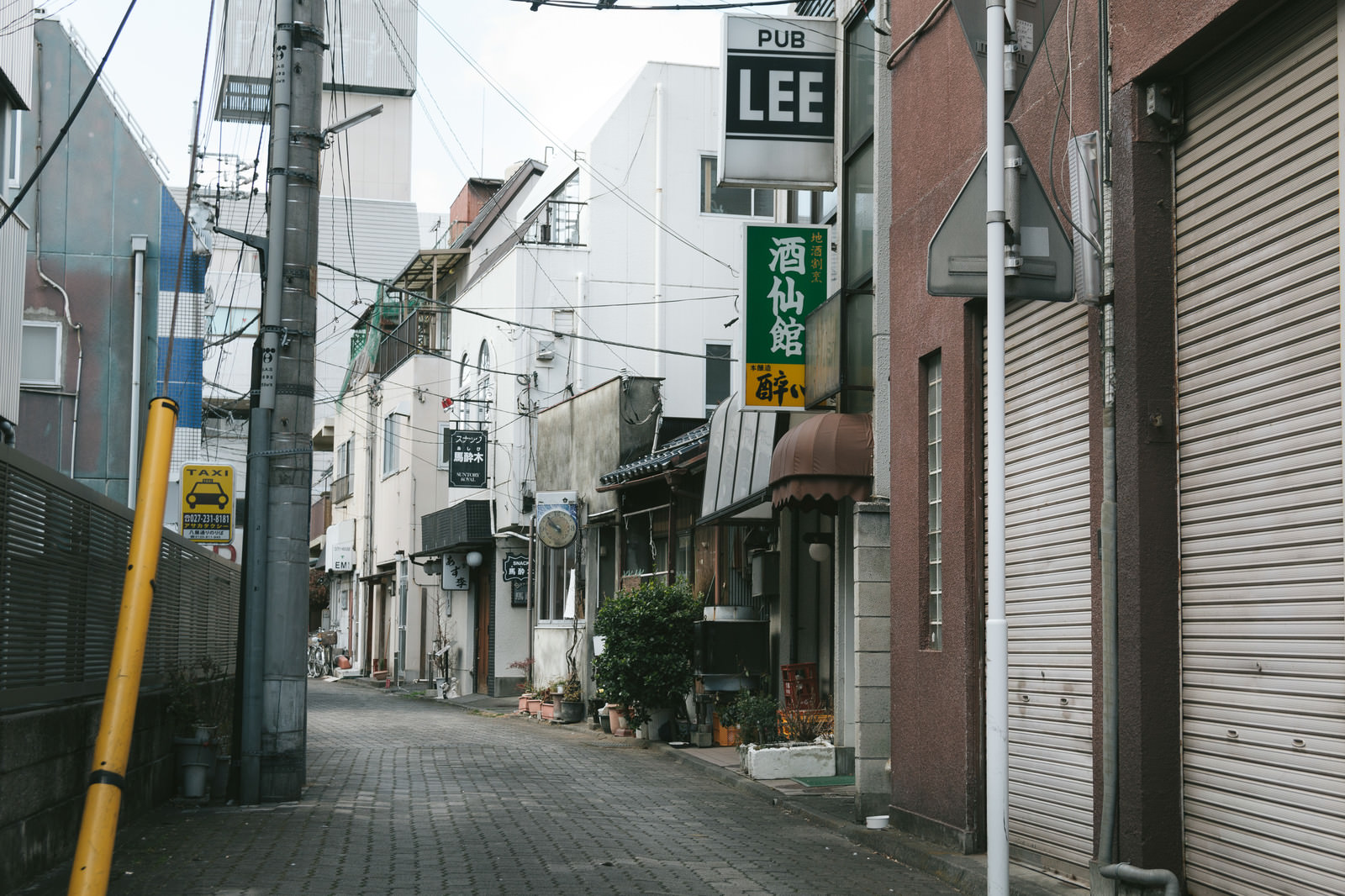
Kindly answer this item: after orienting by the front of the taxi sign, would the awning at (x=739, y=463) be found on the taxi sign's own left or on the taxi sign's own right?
on the taxi sign's own left

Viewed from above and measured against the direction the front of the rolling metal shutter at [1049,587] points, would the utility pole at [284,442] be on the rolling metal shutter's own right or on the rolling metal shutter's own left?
on the rolling metal shutter's own right

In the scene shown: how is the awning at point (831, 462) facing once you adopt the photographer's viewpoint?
facing to the left of the viewer

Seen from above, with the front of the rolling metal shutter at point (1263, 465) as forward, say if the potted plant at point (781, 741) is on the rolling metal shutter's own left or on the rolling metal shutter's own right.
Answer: on the rolling metal shutter's own right

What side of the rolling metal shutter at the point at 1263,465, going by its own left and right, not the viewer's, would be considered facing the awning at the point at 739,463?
right

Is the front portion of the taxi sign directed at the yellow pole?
yes

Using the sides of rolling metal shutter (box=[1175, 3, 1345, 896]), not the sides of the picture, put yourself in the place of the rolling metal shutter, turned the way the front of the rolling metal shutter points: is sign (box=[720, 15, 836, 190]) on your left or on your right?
on your right

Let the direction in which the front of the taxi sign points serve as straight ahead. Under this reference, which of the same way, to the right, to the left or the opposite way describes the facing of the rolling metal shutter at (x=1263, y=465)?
to the right

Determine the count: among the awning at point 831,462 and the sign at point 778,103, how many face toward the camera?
1

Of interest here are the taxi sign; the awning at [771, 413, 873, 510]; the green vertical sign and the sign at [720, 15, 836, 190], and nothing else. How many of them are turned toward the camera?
3

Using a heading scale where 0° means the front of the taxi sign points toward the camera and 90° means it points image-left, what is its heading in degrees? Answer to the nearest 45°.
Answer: approximately 0°
